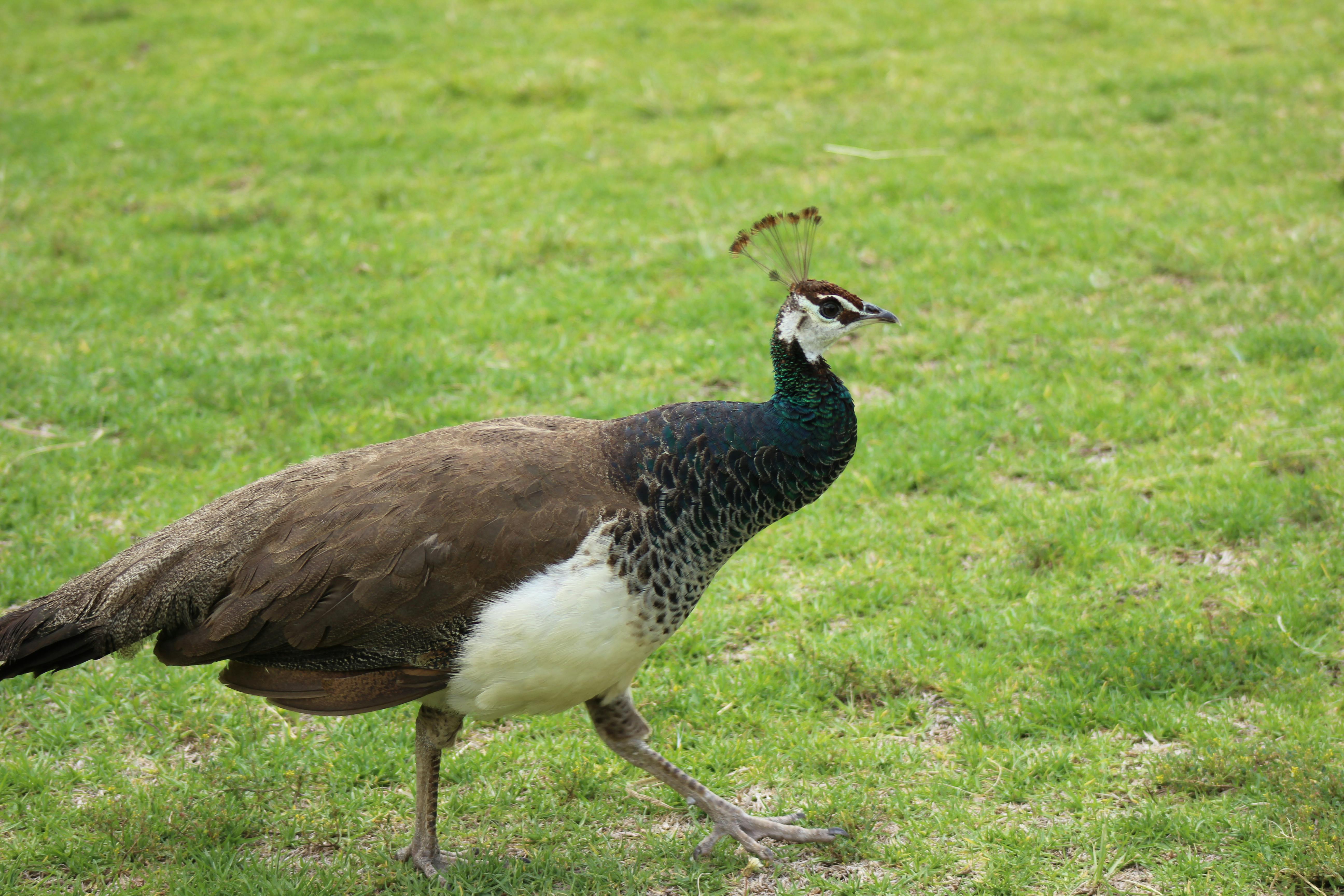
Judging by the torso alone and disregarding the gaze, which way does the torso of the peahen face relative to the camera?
to the viewer's right
